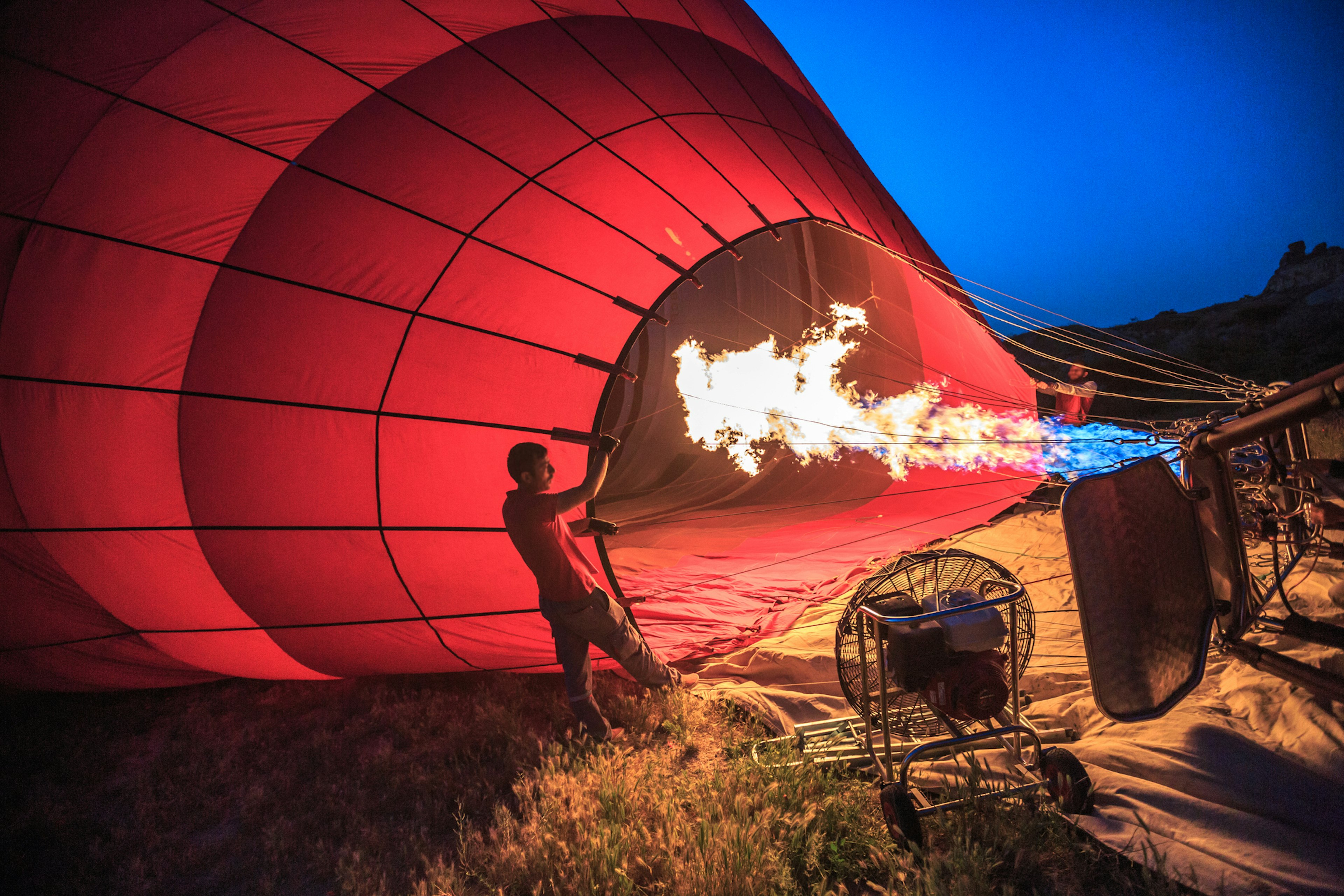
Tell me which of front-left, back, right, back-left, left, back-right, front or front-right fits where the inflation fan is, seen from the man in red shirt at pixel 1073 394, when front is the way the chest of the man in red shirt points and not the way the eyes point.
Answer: front-left

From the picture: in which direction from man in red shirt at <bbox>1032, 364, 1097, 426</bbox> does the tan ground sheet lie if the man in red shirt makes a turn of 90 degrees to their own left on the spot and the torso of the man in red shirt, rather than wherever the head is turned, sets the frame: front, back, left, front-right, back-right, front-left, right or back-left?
front-right

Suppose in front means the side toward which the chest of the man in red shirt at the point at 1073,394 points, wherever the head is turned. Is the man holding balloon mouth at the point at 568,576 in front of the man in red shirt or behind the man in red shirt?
in front

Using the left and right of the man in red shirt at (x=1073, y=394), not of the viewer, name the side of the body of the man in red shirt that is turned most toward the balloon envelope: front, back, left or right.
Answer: front

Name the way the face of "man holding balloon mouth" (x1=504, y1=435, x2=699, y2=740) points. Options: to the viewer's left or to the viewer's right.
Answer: to the viewer's right

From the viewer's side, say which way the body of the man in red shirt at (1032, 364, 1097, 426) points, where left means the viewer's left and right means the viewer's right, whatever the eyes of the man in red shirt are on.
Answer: facing the viewer and to the left of the viewer

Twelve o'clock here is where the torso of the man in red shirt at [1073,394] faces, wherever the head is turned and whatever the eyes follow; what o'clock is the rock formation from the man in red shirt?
The rock formation is roughly at 5 o'clock from the man in red shirt.

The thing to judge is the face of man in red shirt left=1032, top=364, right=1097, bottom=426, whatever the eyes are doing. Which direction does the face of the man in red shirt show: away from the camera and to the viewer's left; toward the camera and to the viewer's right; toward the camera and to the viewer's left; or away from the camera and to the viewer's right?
toward the camera and to the viewer's left
